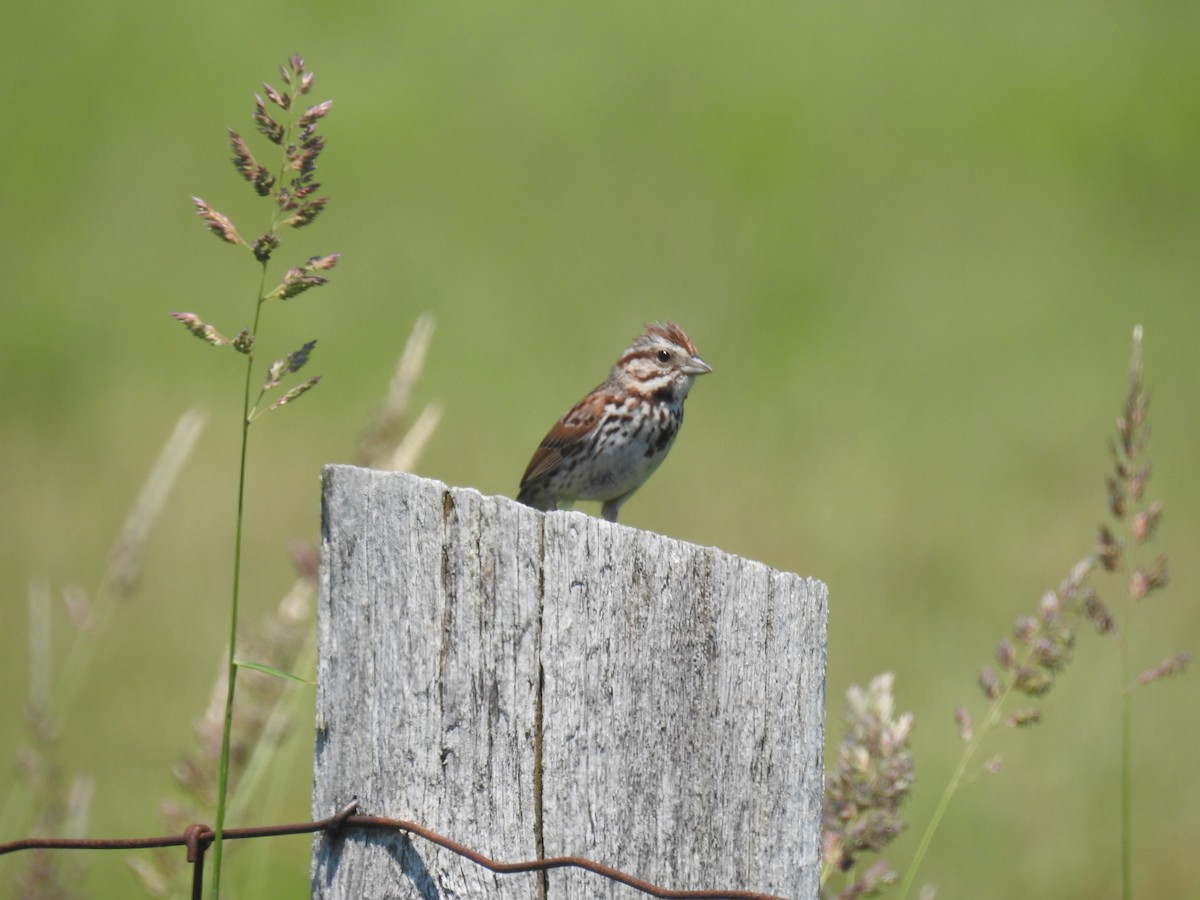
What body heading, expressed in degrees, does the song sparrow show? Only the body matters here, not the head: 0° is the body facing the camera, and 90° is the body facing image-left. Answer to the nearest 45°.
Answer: approximately 315°
